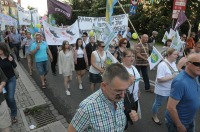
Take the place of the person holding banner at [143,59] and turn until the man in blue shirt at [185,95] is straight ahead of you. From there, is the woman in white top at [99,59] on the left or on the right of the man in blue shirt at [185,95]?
right

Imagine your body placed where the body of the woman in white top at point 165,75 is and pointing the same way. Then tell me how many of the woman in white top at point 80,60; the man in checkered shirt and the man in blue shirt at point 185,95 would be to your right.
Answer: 2

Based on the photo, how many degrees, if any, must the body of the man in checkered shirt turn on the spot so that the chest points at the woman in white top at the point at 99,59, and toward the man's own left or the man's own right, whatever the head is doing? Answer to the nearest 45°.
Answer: approximately 135° to the man's own left

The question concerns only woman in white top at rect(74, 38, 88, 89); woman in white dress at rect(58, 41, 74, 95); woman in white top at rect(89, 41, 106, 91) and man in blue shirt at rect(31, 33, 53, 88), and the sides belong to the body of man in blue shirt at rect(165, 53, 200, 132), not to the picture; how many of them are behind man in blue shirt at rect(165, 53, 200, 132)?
4

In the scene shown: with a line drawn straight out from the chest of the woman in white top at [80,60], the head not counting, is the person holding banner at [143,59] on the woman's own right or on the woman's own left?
on the woman's own left

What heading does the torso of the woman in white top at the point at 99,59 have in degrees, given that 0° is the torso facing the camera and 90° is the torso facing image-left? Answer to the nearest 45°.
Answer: approximately 315°
